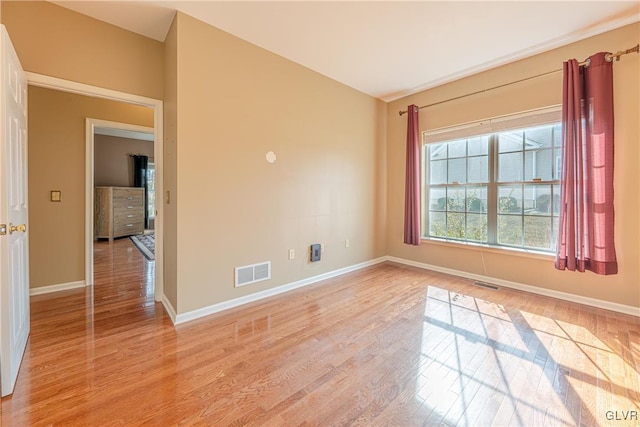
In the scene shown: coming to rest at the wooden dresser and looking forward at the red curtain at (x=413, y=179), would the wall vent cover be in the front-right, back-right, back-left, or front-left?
front-right

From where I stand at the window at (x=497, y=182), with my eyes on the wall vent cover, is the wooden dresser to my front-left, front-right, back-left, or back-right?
front-right

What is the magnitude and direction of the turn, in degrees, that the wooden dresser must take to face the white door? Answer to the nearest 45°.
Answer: approximately 45° to its right

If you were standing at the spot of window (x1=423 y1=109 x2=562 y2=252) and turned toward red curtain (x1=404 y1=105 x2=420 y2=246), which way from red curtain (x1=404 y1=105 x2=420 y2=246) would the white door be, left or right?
left

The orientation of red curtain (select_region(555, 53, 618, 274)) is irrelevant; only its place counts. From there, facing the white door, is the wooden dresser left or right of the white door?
right

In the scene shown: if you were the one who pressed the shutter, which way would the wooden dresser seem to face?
facing the viewer and to the right of the viewer

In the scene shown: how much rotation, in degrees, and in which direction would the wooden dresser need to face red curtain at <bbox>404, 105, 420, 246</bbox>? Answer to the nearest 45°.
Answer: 0° — it already faces it
